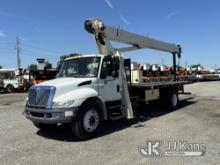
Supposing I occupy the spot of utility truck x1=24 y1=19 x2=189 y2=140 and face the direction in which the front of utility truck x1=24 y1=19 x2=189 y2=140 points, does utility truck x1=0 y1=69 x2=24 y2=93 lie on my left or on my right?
on my right

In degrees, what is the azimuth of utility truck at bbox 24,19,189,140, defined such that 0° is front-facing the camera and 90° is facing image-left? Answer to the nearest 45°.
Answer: approximately 45°
